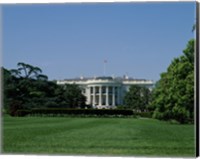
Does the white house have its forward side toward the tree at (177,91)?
no

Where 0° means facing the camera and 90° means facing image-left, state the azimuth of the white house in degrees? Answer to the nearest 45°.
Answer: approximately 0°

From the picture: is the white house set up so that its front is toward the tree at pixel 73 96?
no
